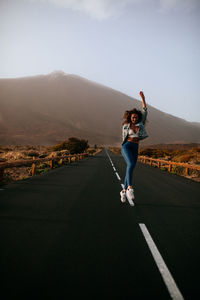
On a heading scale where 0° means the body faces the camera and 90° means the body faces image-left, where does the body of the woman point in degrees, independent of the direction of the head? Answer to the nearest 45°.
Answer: approximately 0°
